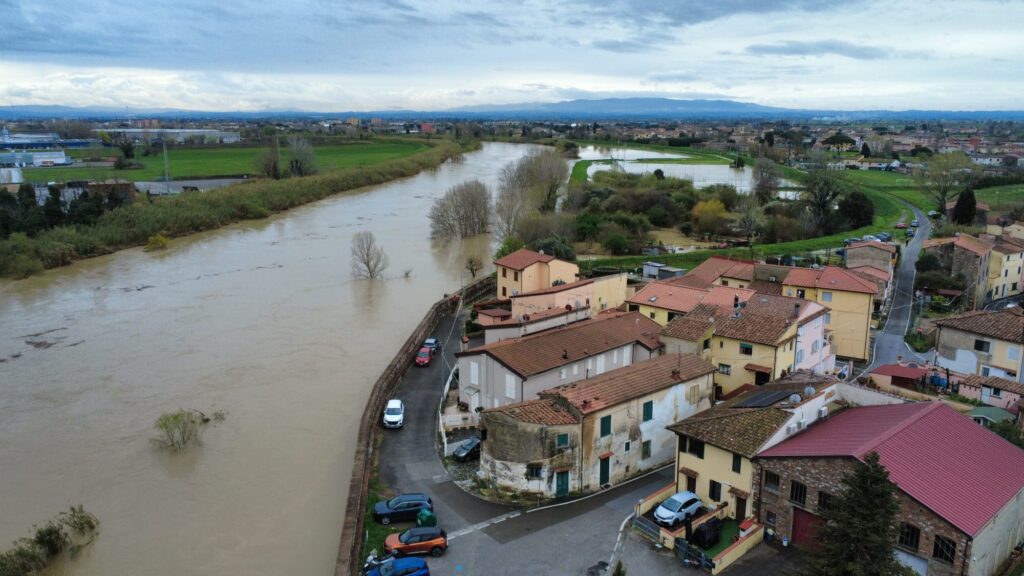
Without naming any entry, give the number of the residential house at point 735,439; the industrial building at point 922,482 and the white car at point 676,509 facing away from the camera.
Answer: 0

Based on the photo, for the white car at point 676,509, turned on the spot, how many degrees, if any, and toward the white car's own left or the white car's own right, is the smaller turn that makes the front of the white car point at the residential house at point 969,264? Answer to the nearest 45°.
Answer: approximately 180°

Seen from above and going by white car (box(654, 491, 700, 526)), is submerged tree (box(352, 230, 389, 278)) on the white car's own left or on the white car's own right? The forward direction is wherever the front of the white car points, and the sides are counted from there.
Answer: on the white car's own right

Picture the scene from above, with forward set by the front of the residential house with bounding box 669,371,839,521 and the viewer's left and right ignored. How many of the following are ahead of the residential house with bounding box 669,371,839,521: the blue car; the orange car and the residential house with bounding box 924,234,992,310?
2

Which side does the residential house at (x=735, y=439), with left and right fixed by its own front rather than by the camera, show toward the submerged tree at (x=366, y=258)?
right

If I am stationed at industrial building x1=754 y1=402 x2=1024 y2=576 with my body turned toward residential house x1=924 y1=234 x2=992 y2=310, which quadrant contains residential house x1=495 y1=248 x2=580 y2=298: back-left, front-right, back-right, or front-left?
front-left

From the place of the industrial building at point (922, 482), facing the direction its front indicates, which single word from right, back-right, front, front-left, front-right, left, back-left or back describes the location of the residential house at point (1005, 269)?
back-right

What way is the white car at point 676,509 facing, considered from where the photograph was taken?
facing the viewer and to the left of the viewer

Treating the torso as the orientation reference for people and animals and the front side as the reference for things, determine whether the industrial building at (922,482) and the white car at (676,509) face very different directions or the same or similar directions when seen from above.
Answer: same or similar directions

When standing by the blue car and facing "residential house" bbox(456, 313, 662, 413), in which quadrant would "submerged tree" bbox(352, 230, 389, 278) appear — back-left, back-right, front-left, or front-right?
front-left

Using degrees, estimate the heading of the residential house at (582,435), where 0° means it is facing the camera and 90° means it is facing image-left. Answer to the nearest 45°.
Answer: approximately 315°

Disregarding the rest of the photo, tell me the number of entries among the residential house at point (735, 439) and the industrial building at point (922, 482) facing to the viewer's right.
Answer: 0

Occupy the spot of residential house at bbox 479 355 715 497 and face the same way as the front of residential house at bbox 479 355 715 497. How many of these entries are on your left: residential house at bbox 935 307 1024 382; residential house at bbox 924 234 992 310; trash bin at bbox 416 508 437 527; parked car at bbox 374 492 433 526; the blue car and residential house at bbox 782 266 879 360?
3

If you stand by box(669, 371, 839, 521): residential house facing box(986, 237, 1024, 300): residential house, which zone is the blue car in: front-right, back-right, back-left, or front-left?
back-left

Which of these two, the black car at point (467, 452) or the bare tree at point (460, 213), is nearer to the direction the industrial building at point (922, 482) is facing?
the black car

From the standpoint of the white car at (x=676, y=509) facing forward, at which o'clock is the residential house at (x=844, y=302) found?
The residential house is roughly at 5 o'clock from the white car.
